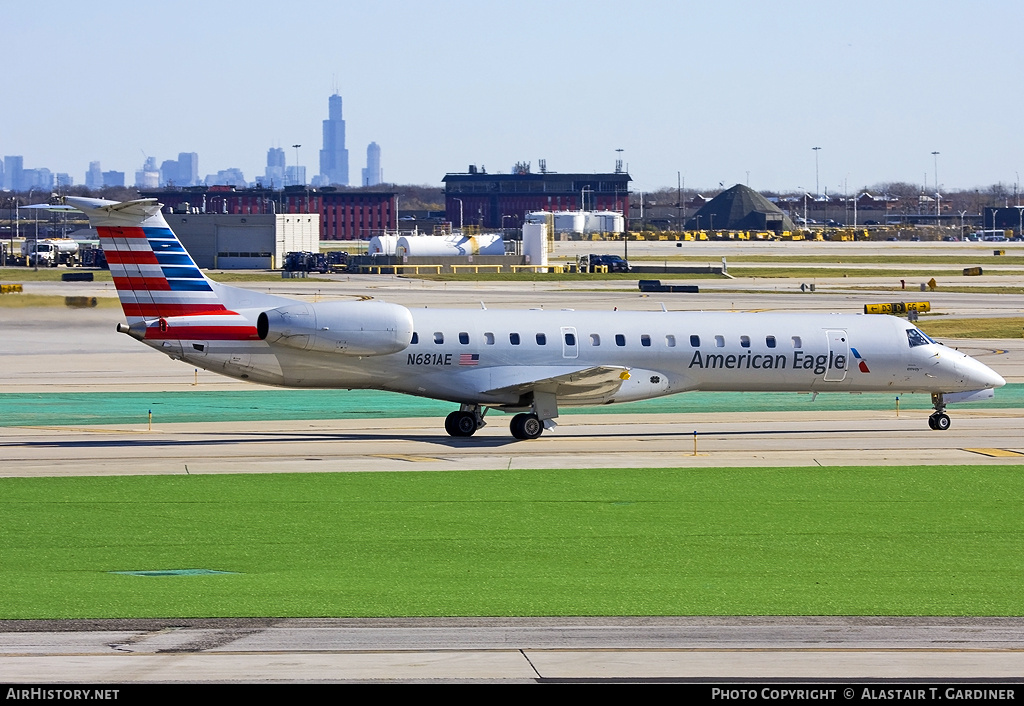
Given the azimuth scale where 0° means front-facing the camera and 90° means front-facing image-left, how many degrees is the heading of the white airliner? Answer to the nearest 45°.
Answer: approximately 270°
